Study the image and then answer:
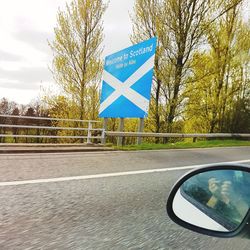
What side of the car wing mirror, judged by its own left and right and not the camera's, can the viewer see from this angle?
front

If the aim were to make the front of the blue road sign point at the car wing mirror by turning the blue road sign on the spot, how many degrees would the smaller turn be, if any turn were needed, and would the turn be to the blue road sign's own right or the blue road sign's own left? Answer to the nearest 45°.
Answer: approximately 45° to the blue road sign's own left

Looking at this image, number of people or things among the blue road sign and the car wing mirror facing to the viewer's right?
0

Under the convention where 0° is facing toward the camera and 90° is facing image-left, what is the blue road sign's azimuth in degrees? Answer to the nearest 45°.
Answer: approximately 45°

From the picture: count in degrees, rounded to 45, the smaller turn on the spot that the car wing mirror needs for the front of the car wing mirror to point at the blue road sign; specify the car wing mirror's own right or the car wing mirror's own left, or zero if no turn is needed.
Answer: approximately 180°
